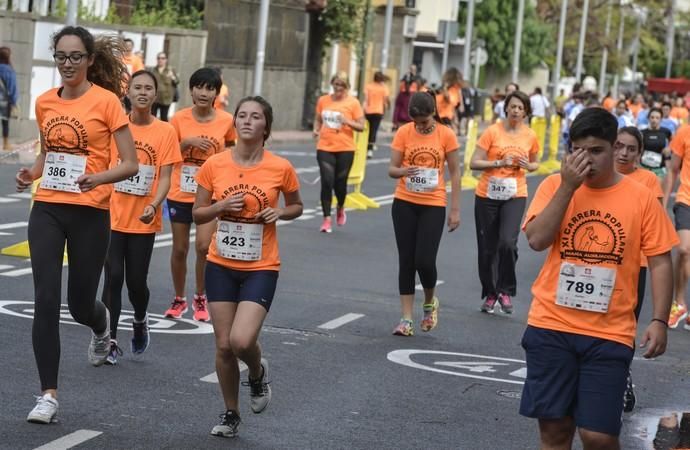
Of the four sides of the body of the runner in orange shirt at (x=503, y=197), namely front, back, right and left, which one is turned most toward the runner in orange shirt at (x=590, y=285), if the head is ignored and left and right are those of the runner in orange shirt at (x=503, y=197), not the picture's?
front

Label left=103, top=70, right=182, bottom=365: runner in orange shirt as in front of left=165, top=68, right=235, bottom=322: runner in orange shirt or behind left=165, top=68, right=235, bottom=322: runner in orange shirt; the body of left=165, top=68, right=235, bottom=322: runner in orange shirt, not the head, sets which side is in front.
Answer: in front

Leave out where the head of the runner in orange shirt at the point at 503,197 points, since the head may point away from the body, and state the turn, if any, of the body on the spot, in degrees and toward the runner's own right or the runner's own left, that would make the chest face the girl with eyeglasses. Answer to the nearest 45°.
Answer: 0° — they already face them

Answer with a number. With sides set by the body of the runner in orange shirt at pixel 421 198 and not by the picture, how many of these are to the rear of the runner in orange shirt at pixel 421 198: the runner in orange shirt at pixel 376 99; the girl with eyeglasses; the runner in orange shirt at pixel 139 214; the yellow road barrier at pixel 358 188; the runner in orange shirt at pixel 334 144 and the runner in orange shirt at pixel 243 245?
3

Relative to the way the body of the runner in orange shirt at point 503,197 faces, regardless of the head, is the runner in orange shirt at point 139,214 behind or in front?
in front

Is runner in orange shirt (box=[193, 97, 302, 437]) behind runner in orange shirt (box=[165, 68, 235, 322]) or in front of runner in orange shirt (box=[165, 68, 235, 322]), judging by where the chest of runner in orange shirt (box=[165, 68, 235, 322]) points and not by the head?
in front

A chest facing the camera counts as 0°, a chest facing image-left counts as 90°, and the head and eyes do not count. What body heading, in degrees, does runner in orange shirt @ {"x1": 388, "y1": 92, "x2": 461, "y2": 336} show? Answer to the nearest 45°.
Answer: approximately 0°

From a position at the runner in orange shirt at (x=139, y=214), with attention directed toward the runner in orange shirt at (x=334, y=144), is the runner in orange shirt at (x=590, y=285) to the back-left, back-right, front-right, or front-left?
back-right

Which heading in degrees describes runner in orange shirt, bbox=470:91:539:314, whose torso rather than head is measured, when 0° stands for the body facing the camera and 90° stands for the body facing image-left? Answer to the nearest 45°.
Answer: approximately 0°
